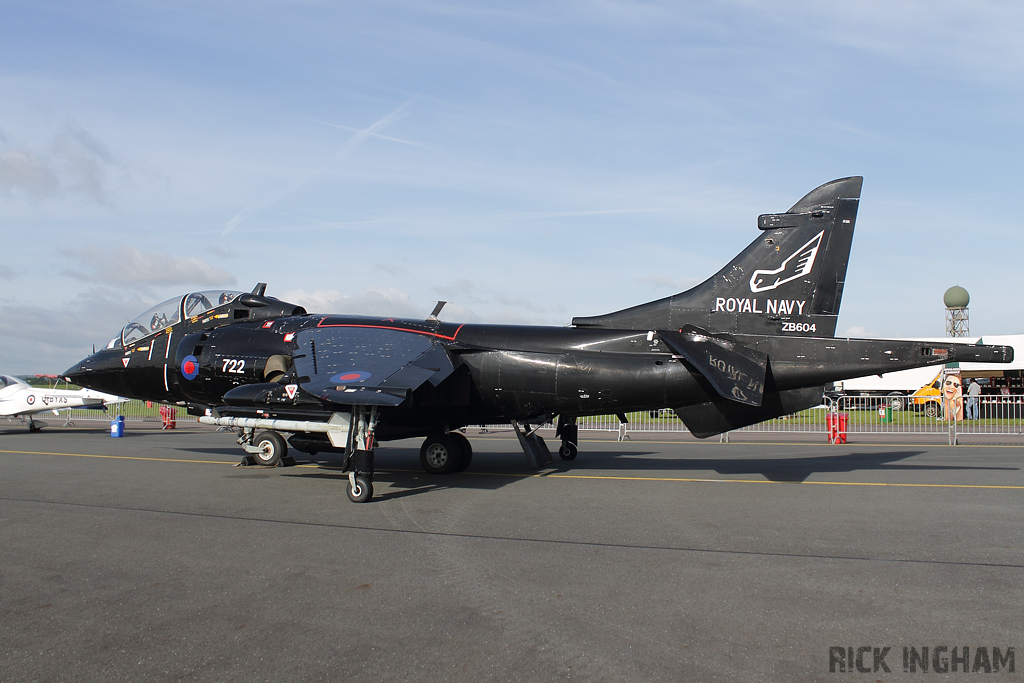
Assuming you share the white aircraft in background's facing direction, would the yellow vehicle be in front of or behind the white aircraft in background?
behind

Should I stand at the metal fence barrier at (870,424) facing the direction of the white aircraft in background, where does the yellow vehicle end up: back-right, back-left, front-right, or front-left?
back-right

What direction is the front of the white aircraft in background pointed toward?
to the viewer's left

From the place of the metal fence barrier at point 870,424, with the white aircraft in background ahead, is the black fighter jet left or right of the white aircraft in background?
left

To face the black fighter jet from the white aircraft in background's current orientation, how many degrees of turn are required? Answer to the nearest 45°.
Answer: approximately 90° to its left

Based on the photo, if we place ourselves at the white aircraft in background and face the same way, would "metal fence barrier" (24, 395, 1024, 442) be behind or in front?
behind
